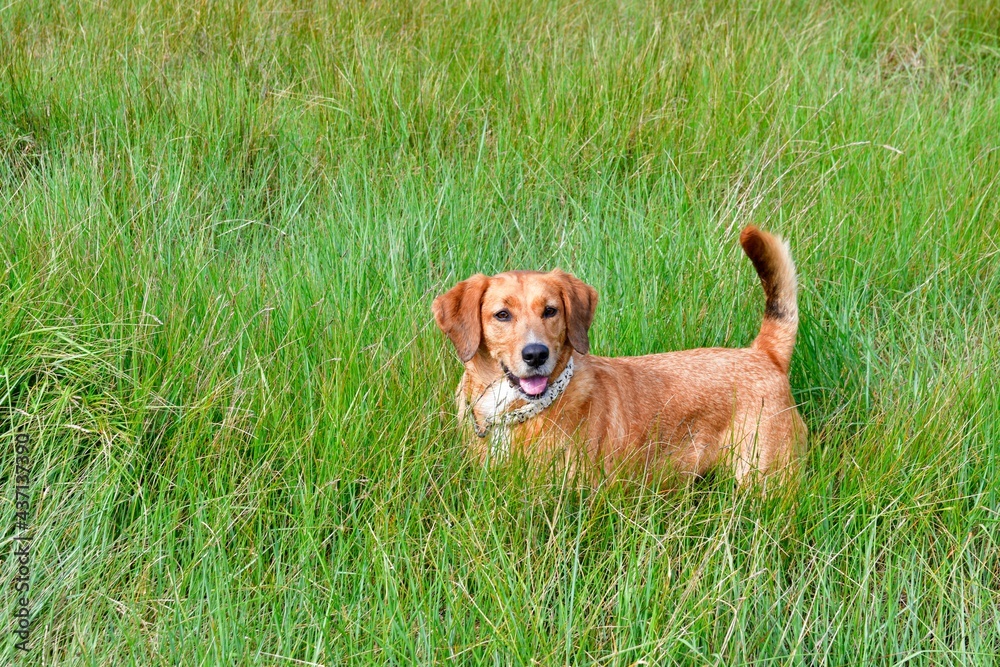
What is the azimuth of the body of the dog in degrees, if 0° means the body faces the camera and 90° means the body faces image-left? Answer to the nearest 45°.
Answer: approximately 90°
